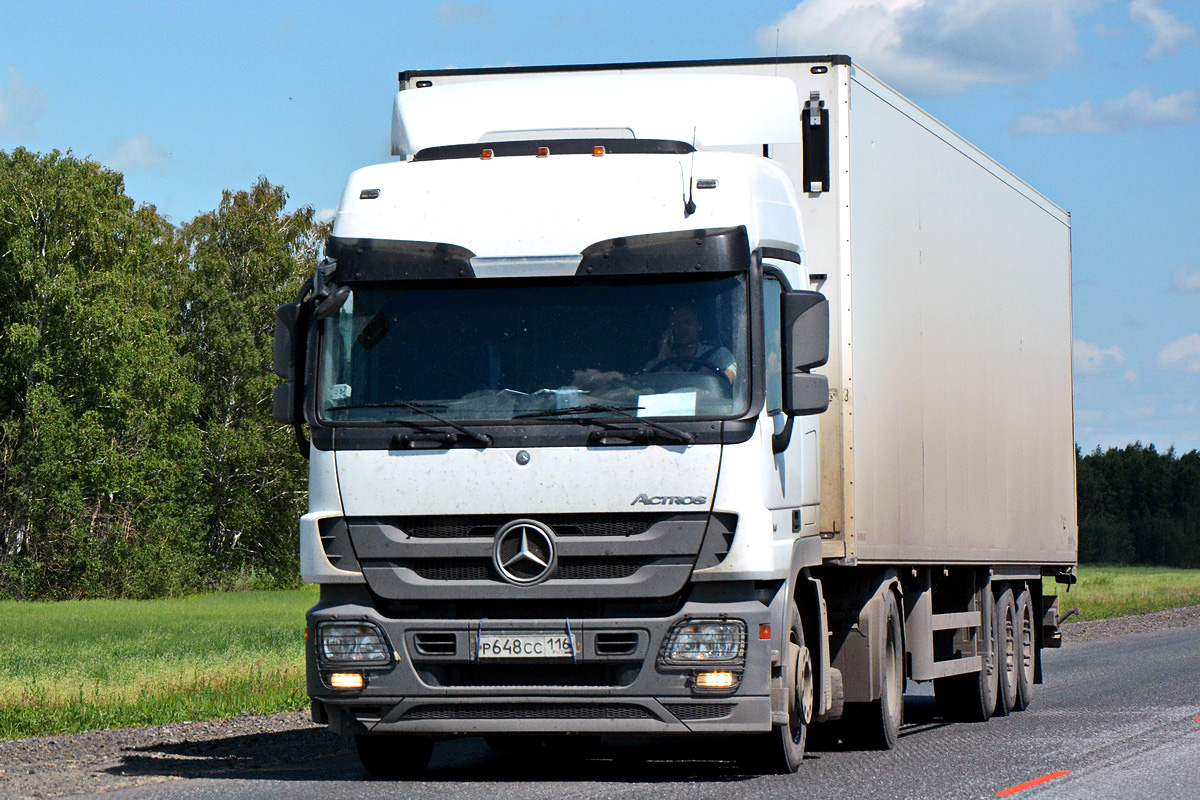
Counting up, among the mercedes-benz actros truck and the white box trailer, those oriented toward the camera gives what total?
2

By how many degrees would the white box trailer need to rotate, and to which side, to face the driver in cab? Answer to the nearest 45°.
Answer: approximately 45° to its right

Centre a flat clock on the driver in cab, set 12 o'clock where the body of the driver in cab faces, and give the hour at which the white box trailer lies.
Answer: The white box trailer is roughly at 7 o'clock from the driver in cab.

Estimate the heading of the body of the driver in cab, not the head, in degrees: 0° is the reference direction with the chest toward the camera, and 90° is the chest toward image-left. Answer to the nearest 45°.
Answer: approximately 0°

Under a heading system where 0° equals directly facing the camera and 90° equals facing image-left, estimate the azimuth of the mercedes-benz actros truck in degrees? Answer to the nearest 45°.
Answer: approximately 0°

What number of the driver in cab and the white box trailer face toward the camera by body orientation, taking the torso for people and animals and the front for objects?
2
